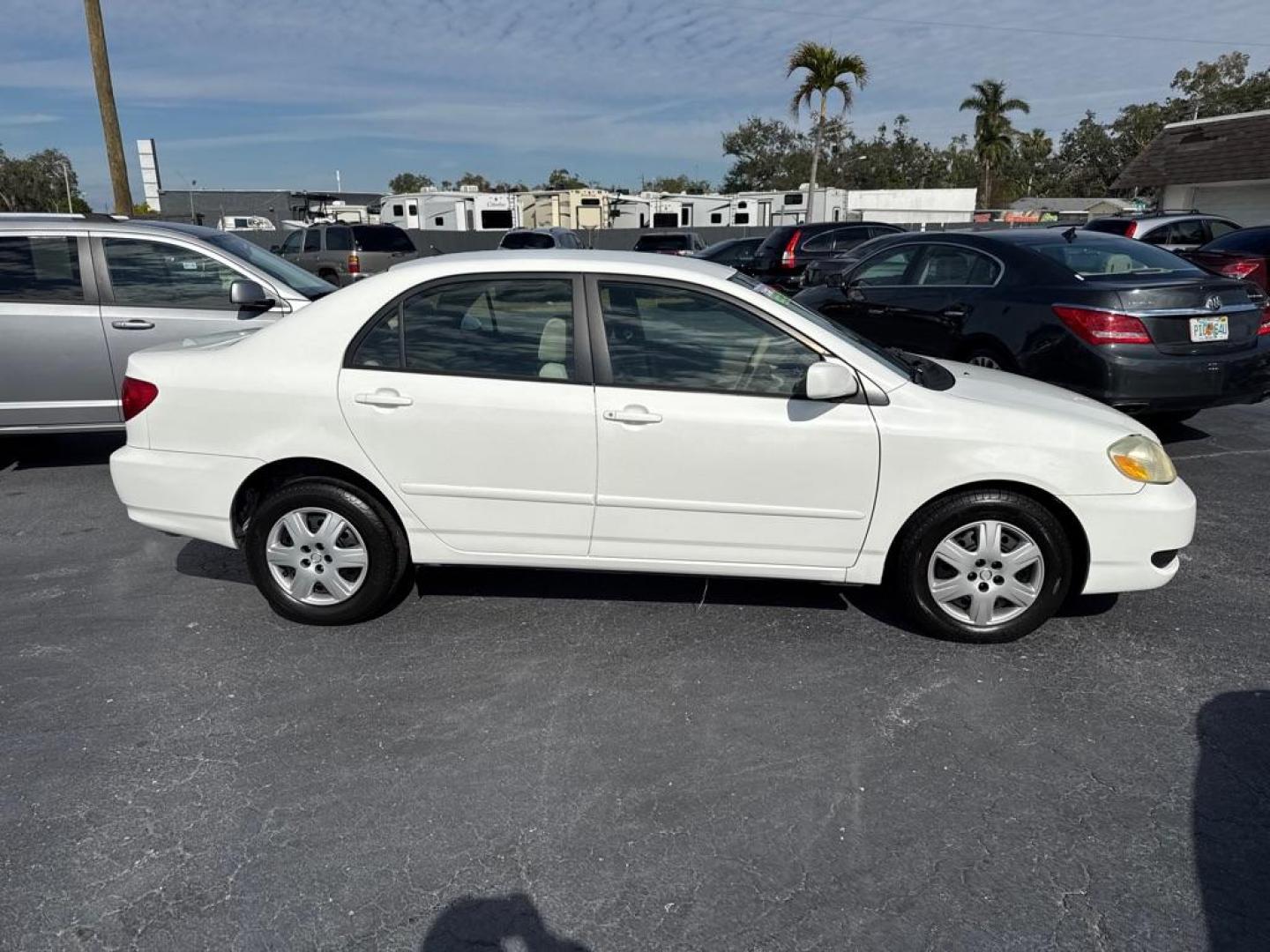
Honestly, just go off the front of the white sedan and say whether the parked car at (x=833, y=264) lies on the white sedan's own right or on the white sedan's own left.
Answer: on the white sedan's own left

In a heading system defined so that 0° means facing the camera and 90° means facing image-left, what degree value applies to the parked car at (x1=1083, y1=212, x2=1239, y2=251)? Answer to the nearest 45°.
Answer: approximately 225°

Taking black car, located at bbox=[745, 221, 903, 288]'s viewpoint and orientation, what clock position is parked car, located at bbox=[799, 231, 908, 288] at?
The parked car is roughly at 4 o'clock from the black car.

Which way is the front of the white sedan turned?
to the viewer's right

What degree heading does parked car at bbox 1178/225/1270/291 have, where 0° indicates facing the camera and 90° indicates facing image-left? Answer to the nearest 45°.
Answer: approximately 225°

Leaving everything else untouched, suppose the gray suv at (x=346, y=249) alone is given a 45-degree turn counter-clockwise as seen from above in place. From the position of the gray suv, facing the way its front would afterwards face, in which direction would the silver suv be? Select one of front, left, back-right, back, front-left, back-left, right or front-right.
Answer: left

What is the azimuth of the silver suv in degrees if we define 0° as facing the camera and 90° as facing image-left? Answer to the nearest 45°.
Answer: approximately 270°

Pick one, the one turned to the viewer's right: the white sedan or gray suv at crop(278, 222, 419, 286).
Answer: the white sedan

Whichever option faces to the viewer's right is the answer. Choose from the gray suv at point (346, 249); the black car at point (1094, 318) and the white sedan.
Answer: the white sedan

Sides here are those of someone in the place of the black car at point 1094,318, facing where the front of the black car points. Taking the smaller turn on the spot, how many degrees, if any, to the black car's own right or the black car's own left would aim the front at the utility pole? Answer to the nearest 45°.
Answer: approximately 45° to the black car's own left

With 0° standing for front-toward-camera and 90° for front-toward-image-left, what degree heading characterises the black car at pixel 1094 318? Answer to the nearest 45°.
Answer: approximately 135°

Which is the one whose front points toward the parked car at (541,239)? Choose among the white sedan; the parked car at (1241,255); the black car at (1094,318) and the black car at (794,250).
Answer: the black car at (1094,318)
